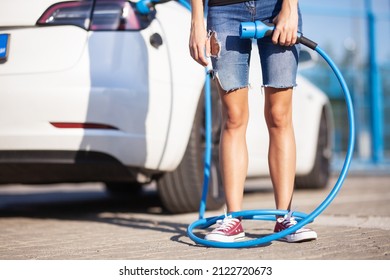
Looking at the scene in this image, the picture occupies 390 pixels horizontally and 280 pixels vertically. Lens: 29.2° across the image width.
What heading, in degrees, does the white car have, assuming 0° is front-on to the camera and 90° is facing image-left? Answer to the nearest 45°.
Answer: approximately 225°
